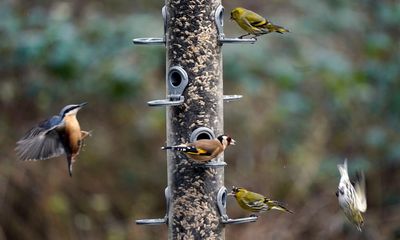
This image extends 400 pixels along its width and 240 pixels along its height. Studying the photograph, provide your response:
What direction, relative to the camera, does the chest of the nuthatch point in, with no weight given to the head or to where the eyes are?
to the viewer's right

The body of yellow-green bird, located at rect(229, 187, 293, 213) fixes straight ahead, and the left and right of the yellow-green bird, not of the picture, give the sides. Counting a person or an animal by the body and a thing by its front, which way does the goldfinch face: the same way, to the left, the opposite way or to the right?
the opposite way

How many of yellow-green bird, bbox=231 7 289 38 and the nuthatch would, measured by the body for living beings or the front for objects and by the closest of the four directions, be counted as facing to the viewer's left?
1

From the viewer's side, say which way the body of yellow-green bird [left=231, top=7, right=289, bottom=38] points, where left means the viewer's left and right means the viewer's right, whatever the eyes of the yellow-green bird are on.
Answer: facing to the left of the viewer

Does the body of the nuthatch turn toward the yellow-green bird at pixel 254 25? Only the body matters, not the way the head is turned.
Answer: yes

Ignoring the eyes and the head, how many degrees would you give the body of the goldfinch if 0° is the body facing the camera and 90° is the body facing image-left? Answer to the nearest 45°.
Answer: approximately 270°

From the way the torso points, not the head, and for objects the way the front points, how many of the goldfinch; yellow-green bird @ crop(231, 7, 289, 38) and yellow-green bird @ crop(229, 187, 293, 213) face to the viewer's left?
2

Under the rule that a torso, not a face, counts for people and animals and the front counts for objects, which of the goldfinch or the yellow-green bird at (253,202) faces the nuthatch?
the yellow-green bird

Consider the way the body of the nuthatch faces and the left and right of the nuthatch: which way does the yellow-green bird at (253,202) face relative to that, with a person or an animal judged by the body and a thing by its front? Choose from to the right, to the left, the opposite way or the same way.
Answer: the opposite way

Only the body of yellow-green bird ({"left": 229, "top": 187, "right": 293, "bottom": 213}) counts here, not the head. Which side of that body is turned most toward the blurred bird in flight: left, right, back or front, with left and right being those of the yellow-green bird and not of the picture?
back
